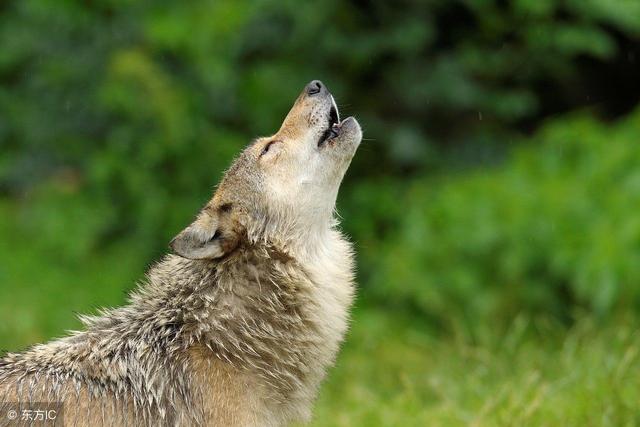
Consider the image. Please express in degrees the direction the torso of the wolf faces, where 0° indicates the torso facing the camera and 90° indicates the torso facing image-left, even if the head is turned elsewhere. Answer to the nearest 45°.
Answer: approximately 270°
